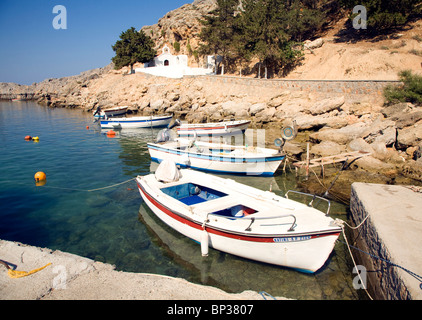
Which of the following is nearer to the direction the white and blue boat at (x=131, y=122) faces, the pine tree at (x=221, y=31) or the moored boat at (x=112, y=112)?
the pine tree

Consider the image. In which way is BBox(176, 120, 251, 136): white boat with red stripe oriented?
to the viewer's right

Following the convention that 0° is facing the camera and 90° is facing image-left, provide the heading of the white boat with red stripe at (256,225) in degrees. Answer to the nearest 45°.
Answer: approximately 315°

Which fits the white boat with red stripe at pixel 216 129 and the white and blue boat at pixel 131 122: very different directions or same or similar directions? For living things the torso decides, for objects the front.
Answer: same or similar directions

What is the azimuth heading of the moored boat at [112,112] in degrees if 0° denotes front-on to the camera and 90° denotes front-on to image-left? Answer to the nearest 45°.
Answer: approximately 270°
